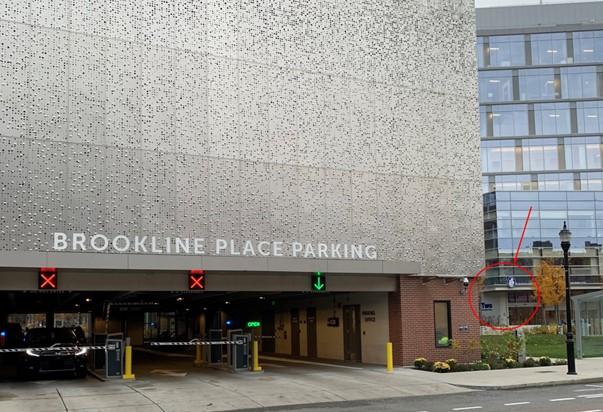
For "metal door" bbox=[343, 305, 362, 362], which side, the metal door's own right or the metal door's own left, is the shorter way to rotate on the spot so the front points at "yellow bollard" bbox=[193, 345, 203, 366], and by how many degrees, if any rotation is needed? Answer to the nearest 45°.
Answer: approximately 45° to the metal door's own right

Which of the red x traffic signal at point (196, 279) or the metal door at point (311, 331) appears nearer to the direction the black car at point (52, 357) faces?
the red x traffic signal

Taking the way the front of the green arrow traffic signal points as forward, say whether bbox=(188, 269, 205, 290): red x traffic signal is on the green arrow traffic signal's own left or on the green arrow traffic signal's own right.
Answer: on the green arrow traffic signal's own right

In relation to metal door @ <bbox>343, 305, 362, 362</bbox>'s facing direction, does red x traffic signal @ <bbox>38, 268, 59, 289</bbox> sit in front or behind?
in front

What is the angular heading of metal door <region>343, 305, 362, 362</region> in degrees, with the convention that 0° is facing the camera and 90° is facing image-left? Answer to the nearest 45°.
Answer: approximately 45°

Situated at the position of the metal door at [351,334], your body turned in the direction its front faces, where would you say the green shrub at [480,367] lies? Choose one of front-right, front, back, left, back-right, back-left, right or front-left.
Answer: left

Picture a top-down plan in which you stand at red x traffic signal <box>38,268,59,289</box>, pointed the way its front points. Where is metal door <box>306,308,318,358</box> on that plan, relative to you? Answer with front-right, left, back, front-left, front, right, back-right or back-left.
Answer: back-left

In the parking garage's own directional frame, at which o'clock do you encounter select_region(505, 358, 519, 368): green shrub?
The green shrub is roughly at 9 o'clock from the parking garage.
